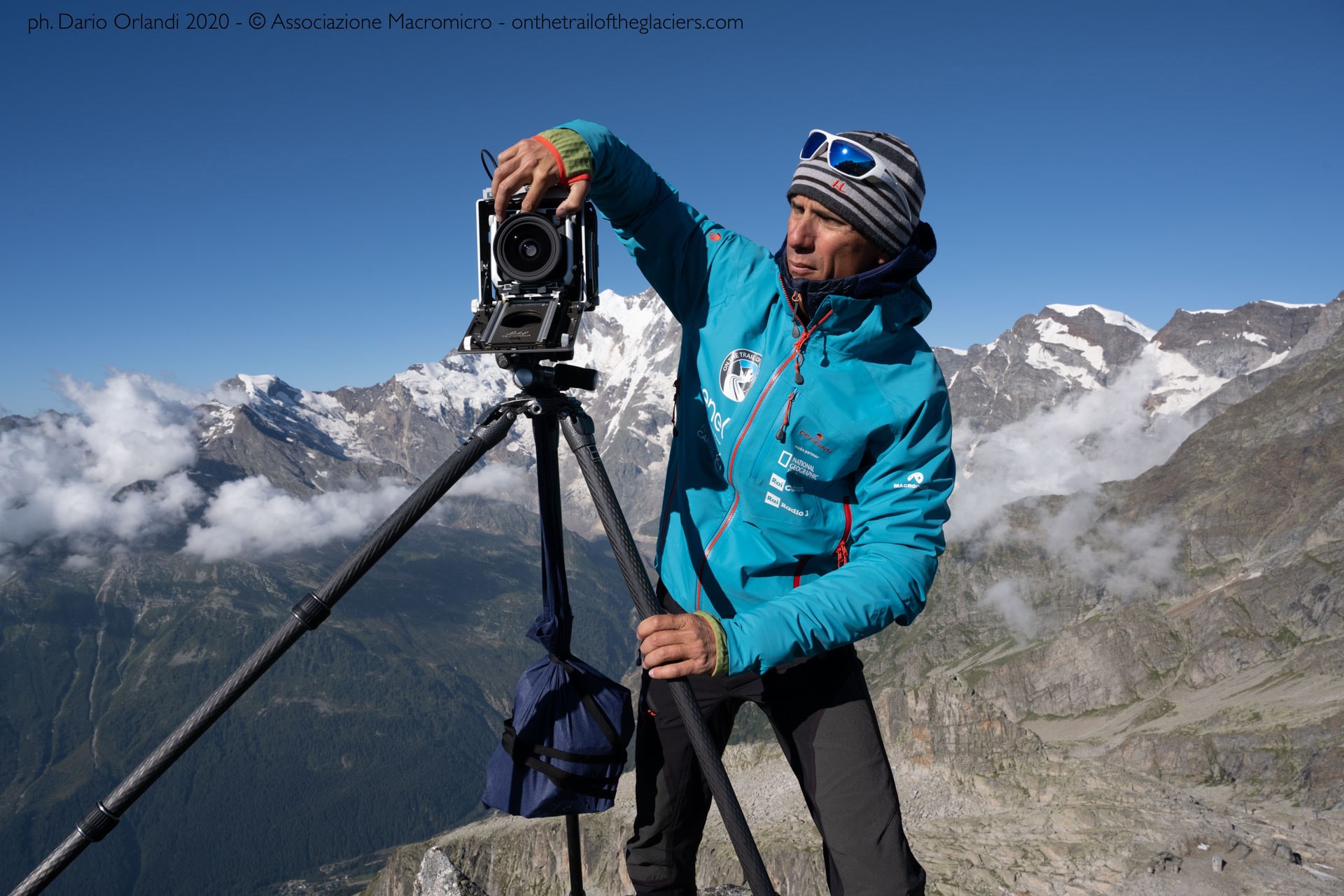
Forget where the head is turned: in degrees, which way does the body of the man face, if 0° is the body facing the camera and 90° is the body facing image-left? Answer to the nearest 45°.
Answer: approximately 45°
